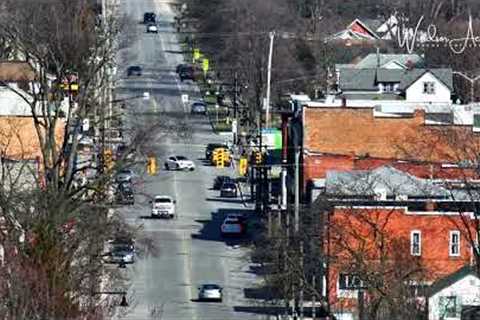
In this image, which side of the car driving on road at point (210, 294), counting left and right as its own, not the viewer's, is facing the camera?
back

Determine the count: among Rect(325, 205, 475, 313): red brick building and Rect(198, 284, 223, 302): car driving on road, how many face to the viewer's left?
1

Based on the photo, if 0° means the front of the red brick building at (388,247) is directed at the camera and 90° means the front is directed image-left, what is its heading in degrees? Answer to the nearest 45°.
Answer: approximately 90°

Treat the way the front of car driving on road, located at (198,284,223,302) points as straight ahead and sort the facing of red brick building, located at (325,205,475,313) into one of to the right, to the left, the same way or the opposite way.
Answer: to the left
